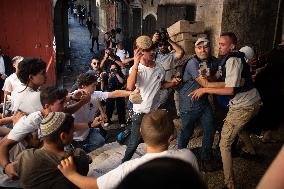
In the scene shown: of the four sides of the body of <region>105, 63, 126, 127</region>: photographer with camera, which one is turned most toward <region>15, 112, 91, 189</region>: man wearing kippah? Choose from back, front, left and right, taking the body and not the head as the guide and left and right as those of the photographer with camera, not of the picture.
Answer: front

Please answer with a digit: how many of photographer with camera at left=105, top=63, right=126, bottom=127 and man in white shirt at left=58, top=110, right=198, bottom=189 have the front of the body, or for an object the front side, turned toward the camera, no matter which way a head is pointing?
1

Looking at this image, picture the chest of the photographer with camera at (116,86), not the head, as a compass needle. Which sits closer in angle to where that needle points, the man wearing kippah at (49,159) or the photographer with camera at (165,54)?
the man wearing kippah

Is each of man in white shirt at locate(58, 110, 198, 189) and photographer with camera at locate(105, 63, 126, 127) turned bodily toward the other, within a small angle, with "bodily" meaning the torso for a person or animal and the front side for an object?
yes

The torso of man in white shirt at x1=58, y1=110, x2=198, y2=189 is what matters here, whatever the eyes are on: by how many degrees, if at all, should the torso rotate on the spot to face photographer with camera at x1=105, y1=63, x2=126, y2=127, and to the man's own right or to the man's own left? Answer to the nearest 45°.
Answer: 0° — they already face them

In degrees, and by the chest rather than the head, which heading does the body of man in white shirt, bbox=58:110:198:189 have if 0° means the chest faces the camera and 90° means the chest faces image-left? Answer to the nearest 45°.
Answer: approximately 180°

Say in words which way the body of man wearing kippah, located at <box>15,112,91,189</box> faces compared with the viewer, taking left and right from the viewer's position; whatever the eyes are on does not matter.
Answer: facing away from the viewer and to the right of the viewer

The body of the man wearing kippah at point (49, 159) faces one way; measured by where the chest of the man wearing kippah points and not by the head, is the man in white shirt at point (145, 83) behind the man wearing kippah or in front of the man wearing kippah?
in front

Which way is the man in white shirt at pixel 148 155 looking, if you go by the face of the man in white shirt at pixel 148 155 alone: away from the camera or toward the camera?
away from the camera

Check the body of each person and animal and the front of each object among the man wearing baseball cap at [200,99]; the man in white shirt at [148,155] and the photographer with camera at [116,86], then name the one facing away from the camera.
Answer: the man in white shirt

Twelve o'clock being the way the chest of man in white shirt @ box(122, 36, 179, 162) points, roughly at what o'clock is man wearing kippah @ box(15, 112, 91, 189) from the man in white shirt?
The man wearing kippah is roughly at 2 o'clock from the man in white shirt.

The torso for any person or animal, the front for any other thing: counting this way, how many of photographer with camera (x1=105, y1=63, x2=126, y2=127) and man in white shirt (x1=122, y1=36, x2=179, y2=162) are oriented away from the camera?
0

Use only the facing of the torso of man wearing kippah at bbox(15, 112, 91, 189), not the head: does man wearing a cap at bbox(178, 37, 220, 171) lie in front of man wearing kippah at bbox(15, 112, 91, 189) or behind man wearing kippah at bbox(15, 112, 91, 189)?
in front

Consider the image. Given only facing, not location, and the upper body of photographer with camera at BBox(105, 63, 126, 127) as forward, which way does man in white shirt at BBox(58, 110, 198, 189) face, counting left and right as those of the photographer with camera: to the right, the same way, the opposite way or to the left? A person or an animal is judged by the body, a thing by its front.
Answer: the opposite way
